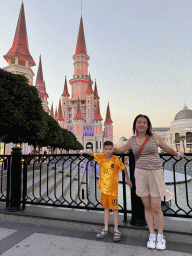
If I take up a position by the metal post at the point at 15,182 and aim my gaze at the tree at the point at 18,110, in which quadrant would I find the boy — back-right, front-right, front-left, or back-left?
back-right

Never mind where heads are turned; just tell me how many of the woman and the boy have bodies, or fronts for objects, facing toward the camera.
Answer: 2

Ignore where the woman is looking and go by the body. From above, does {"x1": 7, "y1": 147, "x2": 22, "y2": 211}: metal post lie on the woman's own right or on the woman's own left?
on the woman's own right

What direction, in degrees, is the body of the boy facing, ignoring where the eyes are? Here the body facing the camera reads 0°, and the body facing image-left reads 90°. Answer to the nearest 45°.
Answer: approximately 0°
